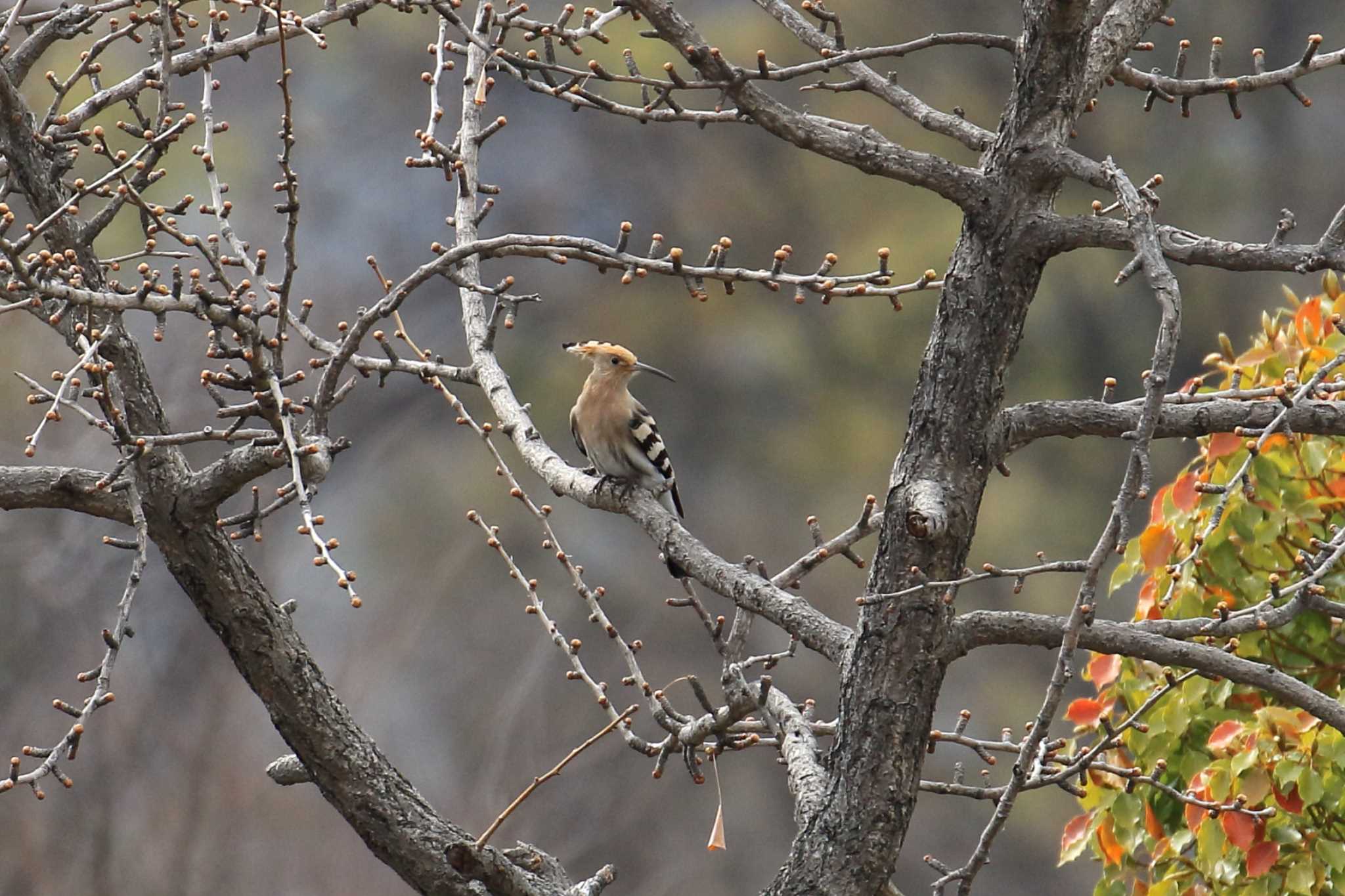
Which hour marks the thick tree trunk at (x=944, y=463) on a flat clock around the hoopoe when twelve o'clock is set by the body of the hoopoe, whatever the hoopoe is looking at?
The thick tree trunk is roughly at 8 o'clock from the hoopoe.
